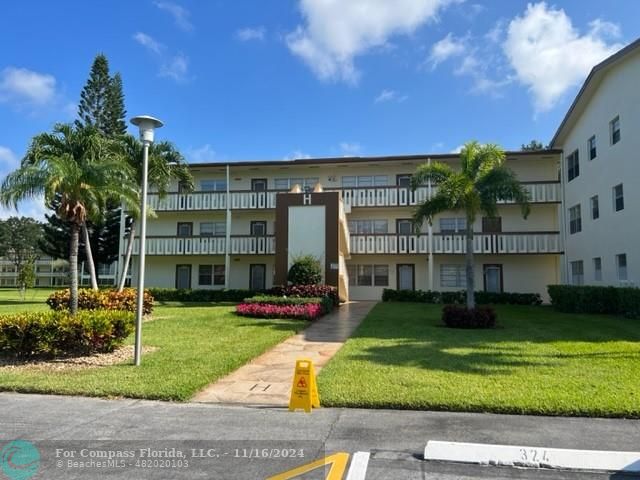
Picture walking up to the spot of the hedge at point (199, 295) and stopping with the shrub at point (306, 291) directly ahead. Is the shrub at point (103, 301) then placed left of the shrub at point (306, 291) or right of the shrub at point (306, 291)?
right

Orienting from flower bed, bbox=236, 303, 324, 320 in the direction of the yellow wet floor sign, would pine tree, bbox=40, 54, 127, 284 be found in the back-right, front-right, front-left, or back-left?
back-right

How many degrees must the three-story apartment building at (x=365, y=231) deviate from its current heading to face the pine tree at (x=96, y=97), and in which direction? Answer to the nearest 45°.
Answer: approximately 90° to its right

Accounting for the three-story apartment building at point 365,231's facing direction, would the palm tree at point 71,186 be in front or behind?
in front

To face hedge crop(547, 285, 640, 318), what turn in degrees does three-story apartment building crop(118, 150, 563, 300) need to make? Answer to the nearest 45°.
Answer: approximately 45° to its left

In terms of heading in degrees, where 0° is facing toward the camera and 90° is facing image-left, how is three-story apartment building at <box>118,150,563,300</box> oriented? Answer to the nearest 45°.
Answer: approximately 0°

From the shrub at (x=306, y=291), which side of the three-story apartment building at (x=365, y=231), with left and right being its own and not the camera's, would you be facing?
front

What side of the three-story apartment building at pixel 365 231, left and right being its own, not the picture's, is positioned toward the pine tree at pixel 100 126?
right

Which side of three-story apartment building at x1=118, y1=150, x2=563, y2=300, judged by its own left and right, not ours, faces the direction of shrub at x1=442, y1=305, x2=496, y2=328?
front
